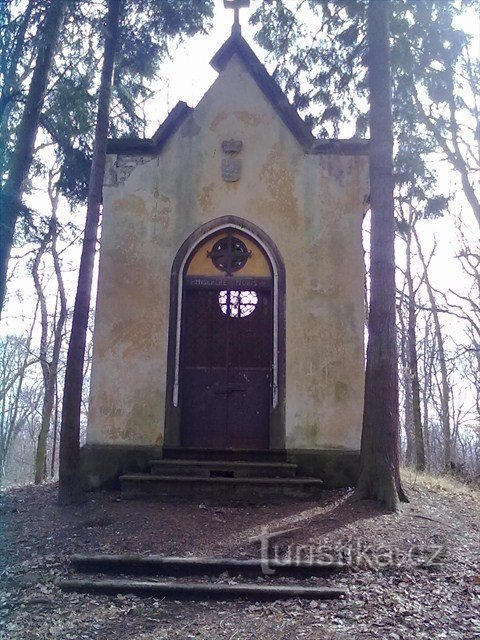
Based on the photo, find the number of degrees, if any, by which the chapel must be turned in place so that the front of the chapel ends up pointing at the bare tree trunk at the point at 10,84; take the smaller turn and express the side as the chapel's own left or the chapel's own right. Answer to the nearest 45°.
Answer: approximately 90° to the chapel's own right

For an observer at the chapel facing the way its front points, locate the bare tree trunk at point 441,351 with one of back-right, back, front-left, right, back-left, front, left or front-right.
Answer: back-left

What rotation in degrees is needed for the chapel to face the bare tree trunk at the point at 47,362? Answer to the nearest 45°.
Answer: approximately 135° to its right

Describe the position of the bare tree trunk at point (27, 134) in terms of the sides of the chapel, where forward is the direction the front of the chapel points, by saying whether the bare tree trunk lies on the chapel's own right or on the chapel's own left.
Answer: on the chapel's own right

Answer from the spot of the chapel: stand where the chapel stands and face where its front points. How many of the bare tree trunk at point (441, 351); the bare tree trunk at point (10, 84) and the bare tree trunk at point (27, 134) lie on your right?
2

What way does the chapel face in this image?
toward the camera
